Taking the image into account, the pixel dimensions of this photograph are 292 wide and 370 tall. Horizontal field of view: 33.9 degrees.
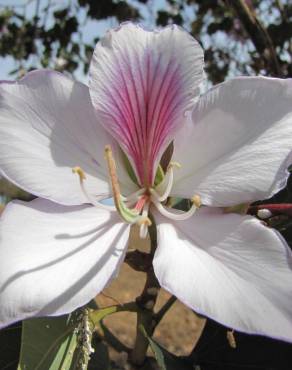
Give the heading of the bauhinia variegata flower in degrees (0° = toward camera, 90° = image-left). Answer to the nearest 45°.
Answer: approximately 0°

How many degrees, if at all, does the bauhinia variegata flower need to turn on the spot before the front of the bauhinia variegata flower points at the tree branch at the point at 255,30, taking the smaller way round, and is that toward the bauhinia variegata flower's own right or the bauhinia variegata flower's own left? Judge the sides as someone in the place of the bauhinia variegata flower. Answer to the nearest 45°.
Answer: approximately 180°
